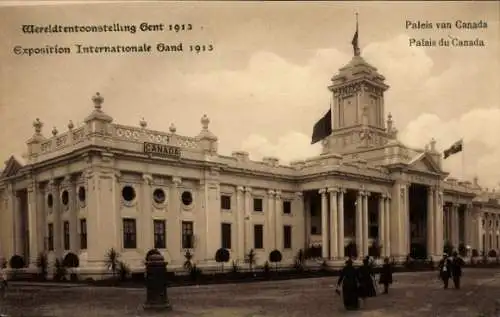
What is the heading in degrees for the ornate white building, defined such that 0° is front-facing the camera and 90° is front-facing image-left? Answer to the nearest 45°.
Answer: approximately 315°

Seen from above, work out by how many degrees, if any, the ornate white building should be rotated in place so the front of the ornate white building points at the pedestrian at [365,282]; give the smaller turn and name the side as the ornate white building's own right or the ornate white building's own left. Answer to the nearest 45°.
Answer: approximately 45° to the ornate white building's own right

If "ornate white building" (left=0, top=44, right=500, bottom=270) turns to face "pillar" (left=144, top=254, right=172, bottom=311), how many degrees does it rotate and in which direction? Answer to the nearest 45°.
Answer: approximately 45° to its right

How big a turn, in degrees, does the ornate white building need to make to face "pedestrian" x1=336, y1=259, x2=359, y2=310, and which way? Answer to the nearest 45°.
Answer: approximately 45° to its right
